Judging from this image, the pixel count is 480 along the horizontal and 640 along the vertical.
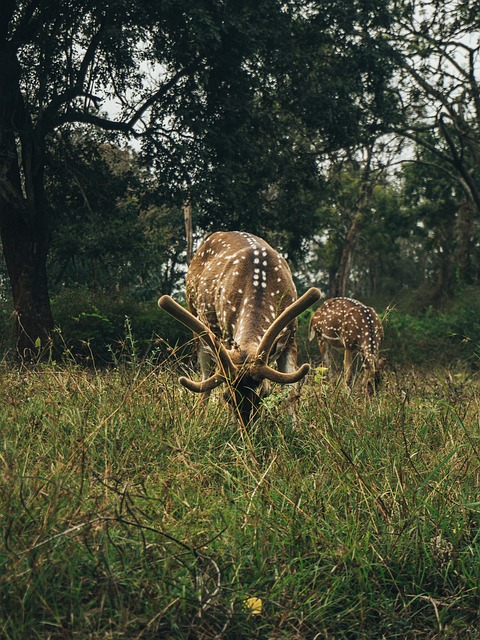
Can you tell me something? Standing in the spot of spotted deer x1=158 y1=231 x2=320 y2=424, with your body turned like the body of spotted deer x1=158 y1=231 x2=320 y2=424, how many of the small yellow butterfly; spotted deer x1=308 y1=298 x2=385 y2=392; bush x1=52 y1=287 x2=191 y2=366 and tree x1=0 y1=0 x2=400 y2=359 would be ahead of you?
1

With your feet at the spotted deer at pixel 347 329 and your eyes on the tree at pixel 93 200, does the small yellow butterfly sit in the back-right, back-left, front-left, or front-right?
back-left

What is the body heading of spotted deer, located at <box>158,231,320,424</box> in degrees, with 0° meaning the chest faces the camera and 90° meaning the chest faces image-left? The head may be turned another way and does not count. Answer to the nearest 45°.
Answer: approximately 0°

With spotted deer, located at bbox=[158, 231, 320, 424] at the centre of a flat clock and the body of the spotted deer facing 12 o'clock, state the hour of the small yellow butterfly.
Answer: The small yellow butterfly is roughly at 12 o'clock from the spotted deer.

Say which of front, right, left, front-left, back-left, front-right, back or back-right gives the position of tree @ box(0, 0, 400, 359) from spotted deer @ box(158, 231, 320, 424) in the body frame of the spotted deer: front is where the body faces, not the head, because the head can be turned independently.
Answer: back

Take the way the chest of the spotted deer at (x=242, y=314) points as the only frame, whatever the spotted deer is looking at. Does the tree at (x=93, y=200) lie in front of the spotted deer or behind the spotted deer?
behind

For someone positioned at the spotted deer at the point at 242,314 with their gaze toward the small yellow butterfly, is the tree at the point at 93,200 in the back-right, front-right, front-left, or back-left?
back-right
